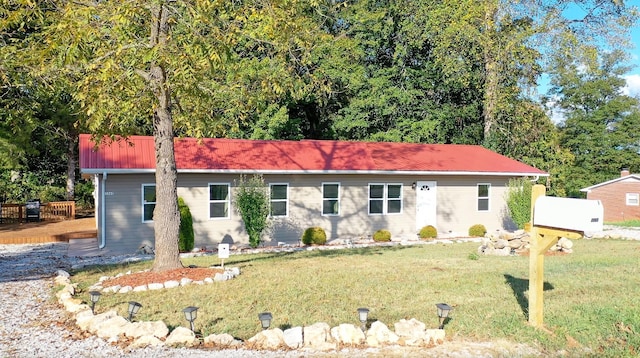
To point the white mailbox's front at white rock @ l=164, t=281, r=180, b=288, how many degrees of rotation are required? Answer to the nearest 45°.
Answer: approximately 180°

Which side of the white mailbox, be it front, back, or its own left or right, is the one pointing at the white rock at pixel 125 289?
back

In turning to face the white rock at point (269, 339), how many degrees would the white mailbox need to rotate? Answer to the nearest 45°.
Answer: approximately 135° to its right

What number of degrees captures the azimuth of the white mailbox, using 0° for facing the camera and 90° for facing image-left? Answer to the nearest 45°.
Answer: approximately 270°

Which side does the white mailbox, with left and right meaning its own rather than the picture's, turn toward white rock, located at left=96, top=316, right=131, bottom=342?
back

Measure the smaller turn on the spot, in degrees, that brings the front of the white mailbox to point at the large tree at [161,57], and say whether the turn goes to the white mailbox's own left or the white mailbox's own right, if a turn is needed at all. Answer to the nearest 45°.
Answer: approximately 180°

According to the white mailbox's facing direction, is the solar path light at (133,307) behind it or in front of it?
behind

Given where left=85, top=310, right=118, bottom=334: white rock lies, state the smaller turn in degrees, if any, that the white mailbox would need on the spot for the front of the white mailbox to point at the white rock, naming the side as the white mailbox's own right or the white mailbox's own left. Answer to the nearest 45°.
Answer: approximately 180°

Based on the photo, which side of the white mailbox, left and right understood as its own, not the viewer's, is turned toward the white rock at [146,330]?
back
